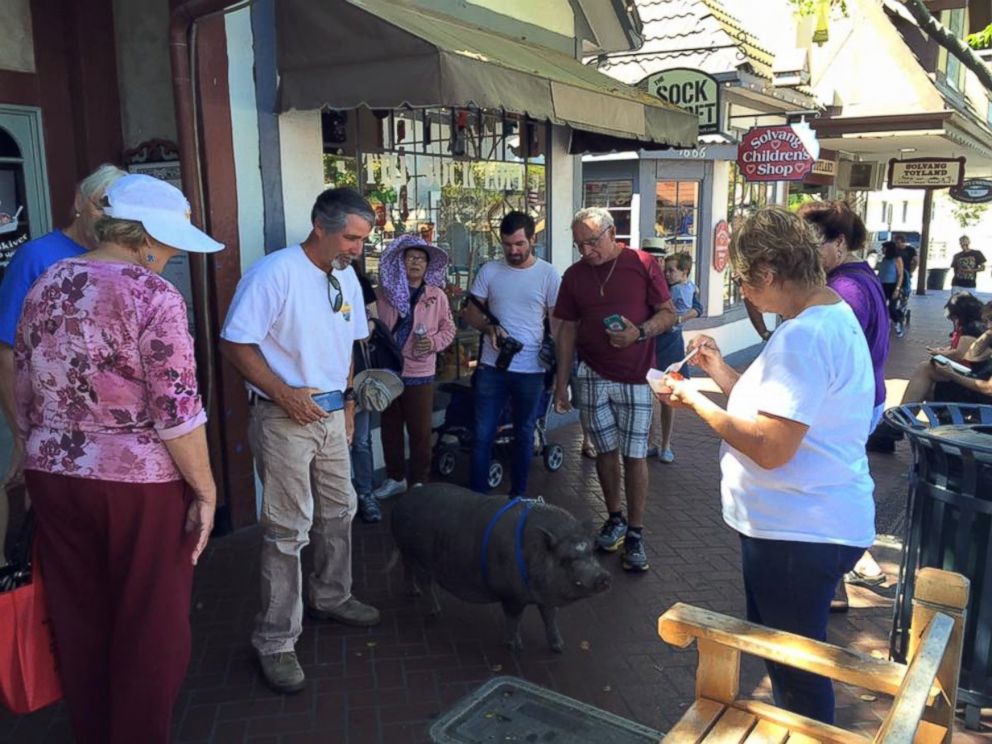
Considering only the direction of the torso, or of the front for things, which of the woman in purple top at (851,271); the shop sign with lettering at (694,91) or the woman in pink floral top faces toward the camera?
the shop sign with lettering

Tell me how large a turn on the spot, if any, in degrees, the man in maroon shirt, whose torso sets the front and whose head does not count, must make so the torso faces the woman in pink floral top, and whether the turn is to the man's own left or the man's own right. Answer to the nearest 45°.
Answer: approximately 45° to the man's own right

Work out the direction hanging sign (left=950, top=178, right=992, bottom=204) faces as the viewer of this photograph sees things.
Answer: facing the viewer

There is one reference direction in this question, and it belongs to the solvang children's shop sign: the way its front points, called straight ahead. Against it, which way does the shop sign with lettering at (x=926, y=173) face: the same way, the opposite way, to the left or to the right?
the same way

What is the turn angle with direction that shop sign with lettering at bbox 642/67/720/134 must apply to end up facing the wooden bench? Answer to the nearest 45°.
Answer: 0° — it already faces it

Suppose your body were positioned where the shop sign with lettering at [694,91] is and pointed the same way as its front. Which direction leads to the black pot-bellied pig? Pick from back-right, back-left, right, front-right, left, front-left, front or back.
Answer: front

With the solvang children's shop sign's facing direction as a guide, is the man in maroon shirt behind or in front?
in front

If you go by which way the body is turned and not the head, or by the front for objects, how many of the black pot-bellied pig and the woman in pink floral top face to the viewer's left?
0

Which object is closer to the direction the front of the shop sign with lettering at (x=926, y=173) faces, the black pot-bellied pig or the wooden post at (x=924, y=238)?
the black pot-bellied pig

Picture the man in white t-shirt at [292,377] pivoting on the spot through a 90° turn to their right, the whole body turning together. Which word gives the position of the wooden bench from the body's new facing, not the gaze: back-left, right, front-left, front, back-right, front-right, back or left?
left

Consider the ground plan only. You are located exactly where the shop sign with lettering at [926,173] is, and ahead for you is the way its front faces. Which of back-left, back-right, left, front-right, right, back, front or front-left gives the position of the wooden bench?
front

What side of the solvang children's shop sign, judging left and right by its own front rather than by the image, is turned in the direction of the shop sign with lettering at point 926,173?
back

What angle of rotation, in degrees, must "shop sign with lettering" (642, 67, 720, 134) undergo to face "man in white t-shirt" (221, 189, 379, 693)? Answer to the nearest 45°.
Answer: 0° — it already faces them

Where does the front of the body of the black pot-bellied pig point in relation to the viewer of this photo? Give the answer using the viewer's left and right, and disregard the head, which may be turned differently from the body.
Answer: facing the viewer and to the right of the viewer

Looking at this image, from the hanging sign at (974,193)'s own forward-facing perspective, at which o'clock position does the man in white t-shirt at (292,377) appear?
The man in white t-shirt is roughly at 12 o'clock from the hanging sign.

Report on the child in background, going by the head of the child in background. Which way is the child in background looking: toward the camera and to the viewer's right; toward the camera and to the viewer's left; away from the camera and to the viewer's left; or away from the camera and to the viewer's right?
toward the camera and to the viewer's left

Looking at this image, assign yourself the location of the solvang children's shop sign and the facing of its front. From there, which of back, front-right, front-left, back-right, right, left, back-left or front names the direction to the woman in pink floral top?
front
